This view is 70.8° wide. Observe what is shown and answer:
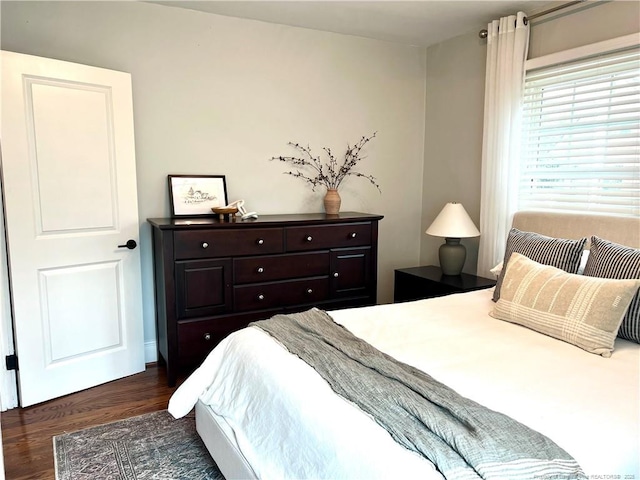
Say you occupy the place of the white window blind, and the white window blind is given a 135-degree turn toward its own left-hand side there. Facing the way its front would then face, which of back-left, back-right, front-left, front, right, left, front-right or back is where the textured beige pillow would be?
right

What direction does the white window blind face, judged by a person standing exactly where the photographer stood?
facing the viewer and to the left of the viewer

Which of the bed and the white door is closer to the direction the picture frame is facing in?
the bed

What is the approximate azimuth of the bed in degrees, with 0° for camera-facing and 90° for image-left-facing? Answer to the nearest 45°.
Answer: approximately 45°

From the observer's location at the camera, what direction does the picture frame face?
facing the viewer

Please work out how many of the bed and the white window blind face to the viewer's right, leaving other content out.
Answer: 0

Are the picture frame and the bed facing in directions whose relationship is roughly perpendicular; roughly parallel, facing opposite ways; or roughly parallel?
roughly perpendicular

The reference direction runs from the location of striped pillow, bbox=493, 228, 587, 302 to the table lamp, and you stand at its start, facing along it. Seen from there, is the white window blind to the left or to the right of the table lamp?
right

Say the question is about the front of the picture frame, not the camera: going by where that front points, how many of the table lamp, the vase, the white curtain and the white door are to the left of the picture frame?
3

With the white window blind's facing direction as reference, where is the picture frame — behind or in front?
in front

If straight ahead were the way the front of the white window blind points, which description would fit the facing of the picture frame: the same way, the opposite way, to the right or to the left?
to the left

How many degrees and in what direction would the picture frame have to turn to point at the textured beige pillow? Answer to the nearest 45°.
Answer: approximately 45° to its left

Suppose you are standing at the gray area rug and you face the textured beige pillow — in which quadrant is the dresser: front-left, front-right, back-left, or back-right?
front-left
